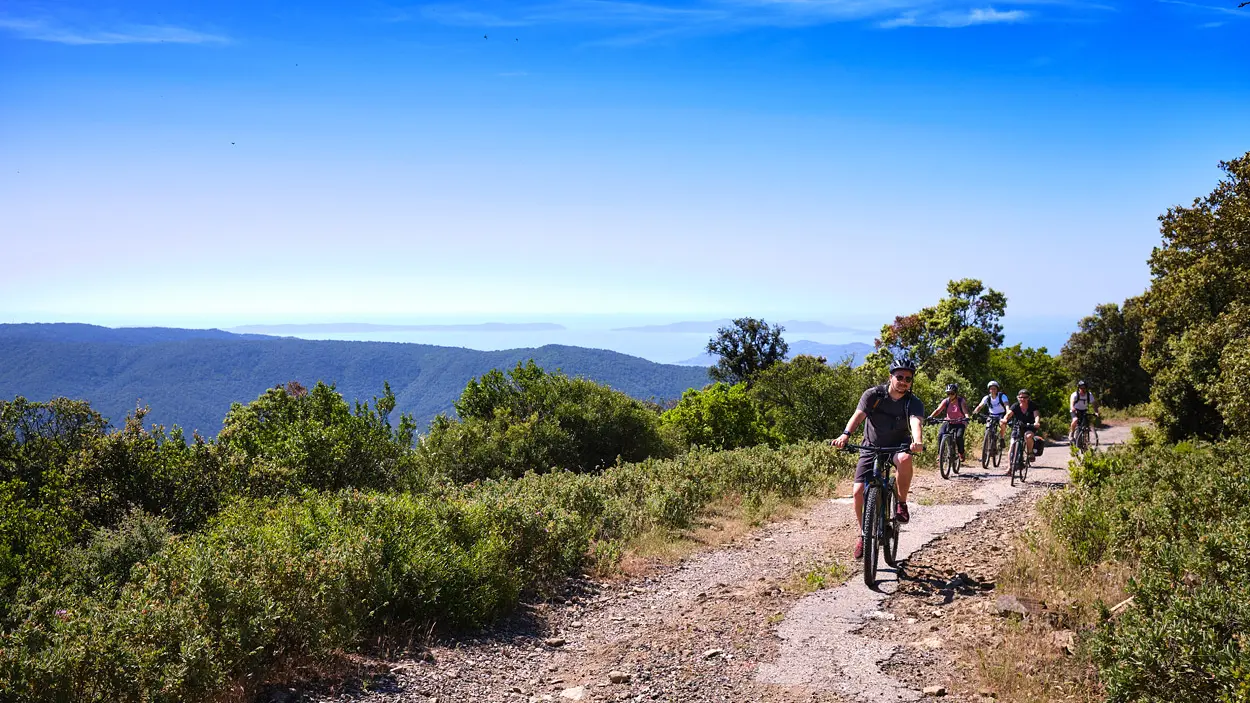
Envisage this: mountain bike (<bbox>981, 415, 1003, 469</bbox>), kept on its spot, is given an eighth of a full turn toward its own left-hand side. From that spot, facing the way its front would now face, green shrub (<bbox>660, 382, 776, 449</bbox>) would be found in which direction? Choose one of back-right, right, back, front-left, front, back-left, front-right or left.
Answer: back

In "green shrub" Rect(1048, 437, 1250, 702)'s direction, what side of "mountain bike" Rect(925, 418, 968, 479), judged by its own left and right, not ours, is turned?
front

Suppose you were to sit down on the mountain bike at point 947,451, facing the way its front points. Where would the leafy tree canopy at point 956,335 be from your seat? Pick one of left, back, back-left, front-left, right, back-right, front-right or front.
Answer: back

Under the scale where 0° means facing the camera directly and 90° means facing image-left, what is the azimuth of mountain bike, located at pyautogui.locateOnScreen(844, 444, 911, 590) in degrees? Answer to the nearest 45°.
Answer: approximately 0°

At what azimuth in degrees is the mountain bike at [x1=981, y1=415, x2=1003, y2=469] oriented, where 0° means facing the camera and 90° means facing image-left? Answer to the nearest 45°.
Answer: approximately 0°

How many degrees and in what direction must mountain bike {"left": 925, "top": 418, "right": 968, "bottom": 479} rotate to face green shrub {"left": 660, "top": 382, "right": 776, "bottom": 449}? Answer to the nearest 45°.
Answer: approximately 135° to its right

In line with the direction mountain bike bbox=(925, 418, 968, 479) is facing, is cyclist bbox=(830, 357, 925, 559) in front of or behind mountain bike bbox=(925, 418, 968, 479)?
in front

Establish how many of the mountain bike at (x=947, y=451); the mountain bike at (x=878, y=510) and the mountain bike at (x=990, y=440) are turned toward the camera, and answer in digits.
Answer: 3

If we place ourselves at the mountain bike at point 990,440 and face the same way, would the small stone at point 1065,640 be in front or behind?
in front

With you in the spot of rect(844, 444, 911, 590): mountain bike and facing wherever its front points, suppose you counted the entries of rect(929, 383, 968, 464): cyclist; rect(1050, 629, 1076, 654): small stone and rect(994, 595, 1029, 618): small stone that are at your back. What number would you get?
1

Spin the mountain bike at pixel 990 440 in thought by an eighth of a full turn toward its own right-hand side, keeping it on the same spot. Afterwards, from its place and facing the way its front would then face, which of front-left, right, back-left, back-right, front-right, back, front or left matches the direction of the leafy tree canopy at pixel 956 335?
back-right

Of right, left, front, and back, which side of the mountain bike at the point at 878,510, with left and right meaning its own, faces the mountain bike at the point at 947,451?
back

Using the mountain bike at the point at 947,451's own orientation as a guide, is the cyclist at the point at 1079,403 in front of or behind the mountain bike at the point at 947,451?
behind
